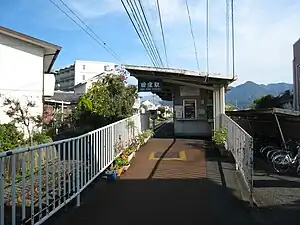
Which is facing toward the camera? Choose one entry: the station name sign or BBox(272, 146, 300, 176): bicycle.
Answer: the station name sign

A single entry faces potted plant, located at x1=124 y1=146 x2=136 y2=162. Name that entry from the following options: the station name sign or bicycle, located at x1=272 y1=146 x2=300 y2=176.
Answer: the station name sign

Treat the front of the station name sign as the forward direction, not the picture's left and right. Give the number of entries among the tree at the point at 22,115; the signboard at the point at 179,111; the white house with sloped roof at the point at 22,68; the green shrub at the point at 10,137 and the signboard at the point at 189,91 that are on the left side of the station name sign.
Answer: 2

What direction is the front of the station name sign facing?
toward the camera

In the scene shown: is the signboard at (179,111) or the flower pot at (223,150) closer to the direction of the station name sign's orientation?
the flower pot
